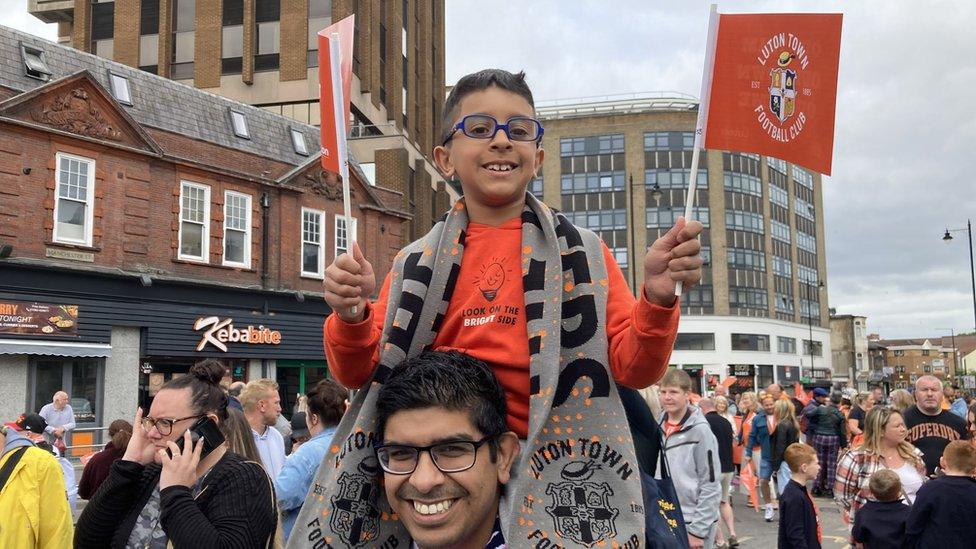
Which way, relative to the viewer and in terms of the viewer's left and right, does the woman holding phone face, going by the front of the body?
facing the viewer and to the left of the viewer

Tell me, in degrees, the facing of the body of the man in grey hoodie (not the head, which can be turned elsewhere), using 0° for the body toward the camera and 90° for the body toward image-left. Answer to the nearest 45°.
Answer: approximately 45°

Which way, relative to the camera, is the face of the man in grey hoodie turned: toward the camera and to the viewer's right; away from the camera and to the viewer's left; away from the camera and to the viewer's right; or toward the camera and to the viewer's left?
toward the camera and to the viewer's left

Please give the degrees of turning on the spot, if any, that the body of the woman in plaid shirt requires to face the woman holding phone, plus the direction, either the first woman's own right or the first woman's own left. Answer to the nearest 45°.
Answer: approximately 90° to the first woman's own right

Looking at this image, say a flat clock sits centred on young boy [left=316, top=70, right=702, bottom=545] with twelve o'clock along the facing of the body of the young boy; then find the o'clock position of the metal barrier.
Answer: The metal barrier is roughly at 5 o'clock from the young boy.

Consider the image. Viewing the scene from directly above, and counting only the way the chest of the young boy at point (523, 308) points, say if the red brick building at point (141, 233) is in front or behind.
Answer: behind

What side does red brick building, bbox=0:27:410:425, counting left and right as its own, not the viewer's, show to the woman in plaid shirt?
front

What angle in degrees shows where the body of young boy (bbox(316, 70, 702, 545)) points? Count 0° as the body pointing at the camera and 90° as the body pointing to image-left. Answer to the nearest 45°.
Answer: approximately 0°

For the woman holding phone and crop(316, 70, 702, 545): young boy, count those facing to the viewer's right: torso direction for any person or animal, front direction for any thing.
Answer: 0

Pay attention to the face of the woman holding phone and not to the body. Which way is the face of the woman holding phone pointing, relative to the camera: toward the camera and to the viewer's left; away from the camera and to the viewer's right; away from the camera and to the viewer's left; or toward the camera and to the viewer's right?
toward the camera and to the viewer's left
